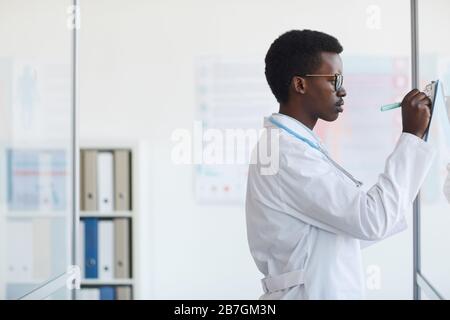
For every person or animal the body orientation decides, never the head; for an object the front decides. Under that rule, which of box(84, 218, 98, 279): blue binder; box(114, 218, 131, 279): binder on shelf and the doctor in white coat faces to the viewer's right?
the doctor in white coat

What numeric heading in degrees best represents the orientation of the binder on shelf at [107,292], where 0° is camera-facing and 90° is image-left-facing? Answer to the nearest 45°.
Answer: approximately 0°

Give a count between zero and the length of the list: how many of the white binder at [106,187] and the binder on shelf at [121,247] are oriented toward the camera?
2

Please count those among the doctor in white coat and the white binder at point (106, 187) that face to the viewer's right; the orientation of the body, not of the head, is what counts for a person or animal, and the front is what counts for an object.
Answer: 1

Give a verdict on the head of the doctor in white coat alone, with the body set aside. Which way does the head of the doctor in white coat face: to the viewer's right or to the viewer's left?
to the viewer's right

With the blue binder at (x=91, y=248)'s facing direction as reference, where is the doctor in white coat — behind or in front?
in front
